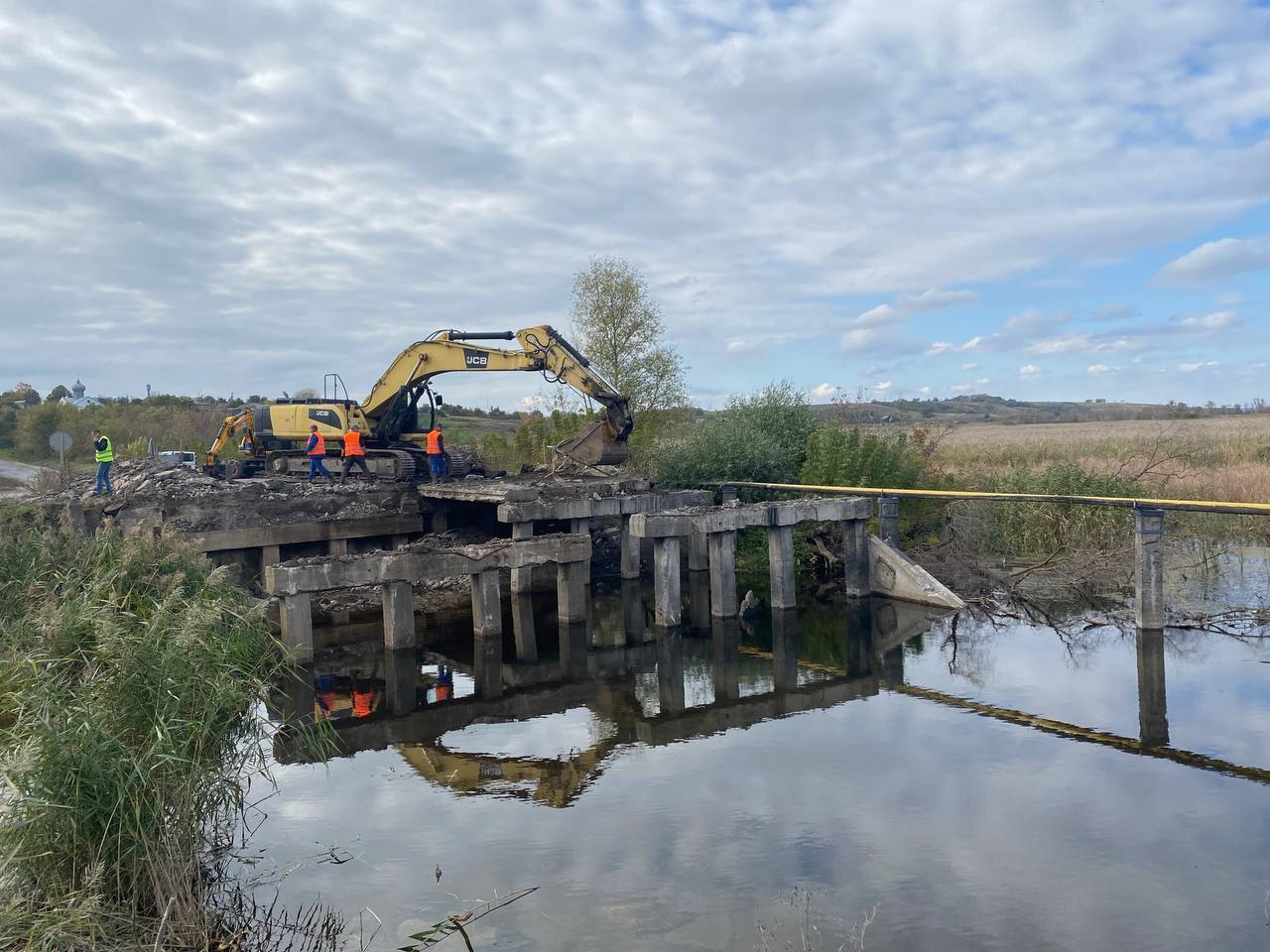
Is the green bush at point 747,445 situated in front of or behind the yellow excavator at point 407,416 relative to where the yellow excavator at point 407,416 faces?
in front

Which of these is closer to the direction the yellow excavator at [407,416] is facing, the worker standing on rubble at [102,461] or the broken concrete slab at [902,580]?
the broken concrete slab

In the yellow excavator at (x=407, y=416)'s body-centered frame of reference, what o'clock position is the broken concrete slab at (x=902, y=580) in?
The broken concrete slab is roughly at 1 o'clock from the yellow excavator.

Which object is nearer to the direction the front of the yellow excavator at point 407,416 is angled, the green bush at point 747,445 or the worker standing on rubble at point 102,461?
the green bush

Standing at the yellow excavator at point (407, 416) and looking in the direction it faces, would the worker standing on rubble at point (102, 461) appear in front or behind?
behind

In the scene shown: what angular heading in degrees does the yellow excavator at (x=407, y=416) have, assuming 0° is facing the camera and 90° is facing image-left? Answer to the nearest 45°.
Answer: approximately 270°
